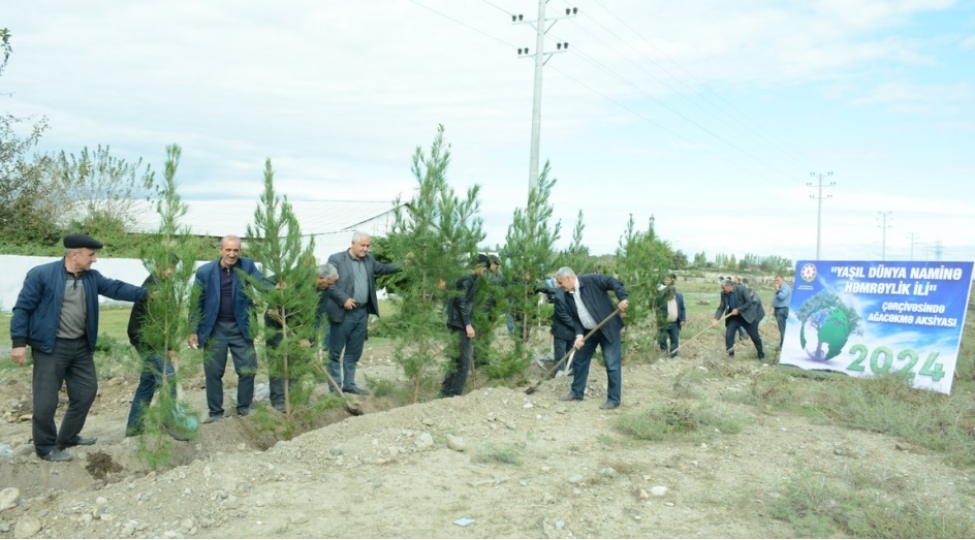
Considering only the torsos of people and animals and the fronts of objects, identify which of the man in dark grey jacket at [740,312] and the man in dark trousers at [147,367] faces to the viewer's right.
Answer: the man in dark trousers

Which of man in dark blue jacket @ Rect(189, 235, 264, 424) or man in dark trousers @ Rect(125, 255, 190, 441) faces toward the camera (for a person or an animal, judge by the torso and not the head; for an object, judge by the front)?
the man in dark blue jacket

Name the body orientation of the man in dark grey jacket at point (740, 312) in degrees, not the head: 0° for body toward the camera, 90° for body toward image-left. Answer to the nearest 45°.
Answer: approximately 45°

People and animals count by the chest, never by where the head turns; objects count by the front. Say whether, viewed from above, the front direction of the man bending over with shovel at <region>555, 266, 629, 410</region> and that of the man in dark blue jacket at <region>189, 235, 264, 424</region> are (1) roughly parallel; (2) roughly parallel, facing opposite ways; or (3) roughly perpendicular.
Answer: roughly perpendicular

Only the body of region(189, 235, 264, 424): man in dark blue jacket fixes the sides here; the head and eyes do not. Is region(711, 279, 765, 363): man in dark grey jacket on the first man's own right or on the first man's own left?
on the first man's own left

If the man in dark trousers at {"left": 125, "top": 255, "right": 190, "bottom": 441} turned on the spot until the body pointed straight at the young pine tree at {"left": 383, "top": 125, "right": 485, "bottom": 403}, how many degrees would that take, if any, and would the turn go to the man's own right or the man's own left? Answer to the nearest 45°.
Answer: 0° — they already face it

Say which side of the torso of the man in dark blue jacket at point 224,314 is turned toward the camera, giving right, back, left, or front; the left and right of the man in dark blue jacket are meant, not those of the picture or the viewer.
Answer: front

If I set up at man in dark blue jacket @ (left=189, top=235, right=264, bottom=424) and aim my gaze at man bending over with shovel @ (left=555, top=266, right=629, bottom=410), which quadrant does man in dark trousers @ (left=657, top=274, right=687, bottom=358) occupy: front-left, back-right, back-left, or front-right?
front-left

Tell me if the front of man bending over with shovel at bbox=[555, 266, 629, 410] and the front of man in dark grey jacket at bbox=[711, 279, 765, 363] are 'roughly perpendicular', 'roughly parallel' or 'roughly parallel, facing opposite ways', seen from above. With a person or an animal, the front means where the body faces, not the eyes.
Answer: roughly parallel

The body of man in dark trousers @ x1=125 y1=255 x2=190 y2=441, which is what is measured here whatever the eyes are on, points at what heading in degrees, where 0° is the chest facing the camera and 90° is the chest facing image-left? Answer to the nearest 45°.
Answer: approximately 270°

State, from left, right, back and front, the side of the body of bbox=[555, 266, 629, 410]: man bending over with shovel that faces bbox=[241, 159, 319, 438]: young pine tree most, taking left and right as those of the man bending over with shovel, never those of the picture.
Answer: front

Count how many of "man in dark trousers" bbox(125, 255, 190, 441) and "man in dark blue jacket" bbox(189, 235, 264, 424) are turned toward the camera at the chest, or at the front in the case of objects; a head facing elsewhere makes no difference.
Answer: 1

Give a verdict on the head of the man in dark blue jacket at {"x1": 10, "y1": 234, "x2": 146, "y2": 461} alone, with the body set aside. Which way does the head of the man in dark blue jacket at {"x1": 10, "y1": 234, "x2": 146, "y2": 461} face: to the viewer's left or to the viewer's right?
to the viewer's right

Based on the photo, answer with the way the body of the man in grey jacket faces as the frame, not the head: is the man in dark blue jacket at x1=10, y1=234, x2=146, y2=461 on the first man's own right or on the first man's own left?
on the first man's own right

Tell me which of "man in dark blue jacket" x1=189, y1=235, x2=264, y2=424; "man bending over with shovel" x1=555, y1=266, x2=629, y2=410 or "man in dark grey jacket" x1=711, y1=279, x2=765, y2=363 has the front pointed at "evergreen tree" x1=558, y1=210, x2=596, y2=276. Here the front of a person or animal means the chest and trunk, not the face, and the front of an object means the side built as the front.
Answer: "man in dark grey jacket" x1=711, y1=279, x2=765, y2=363
